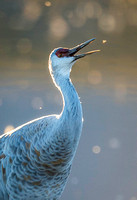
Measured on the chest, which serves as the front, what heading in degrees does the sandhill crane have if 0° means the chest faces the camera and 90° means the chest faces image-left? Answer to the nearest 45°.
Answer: approximately 270°
